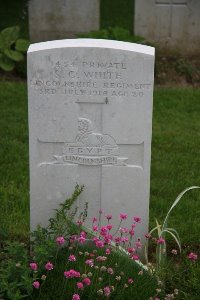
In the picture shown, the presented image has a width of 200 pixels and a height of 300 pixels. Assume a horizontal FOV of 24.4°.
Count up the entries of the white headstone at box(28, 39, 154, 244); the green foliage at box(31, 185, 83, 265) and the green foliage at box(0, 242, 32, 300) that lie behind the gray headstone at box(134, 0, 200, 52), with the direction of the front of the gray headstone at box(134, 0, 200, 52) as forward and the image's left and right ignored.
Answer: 0

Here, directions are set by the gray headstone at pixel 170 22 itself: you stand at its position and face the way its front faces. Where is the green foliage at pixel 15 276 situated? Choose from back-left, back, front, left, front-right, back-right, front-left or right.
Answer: front

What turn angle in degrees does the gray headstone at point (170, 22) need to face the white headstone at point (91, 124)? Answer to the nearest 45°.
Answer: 0° — it already faces it

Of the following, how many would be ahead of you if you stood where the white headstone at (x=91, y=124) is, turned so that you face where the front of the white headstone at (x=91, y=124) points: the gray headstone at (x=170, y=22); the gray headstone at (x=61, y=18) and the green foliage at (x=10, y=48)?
0

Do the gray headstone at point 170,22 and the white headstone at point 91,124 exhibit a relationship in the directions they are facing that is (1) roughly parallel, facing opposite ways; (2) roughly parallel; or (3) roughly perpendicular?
roughly parallel

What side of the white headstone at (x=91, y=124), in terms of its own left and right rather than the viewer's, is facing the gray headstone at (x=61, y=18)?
back

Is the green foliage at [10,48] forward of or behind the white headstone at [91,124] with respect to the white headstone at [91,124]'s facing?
behind

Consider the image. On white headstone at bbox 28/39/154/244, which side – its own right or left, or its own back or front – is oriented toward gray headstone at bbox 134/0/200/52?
back

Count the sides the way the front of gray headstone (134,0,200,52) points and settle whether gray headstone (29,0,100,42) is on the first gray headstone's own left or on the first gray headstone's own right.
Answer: on the first gray headstone's own right

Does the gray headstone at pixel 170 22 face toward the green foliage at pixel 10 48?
no

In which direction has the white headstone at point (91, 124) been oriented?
toward the camera

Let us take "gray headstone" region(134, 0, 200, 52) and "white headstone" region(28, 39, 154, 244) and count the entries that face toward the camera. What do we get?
2

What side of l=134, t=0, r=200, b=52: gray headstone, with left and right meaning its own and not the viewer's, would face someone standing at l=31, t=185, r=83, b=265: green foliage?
front

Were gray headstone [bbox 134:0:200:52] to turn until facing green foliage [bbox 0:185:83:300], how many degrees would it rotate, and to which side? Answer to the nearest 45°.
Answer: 0° — it already faces it
